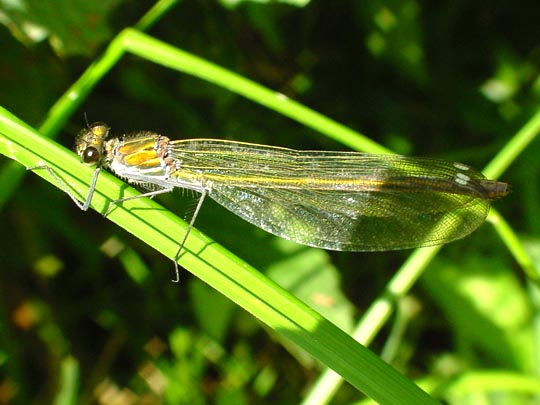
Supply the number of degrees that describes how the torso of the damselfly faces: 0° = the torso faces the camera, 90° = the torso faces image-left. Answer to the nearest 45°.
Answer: approximately 90°
